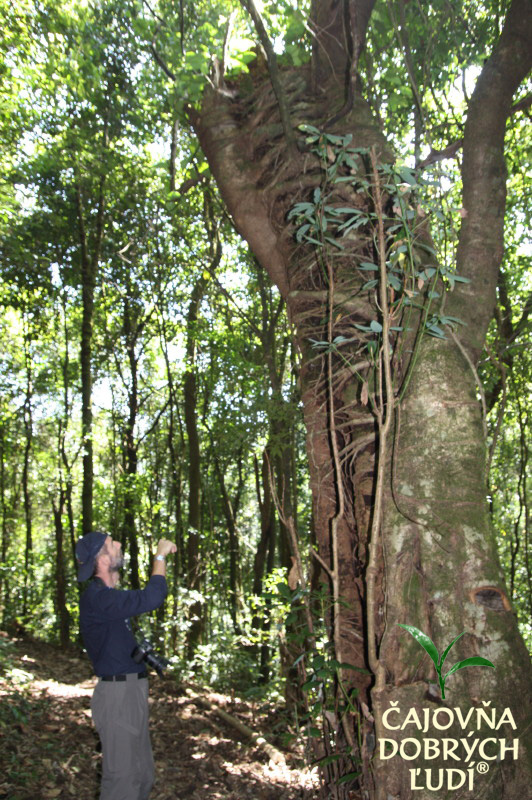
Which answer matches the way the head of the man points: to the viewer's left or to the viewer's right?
to the viewer's right

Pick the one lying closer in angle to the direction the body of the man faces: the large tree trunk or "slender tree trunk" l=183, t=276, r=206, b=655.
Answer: the large tree trunk

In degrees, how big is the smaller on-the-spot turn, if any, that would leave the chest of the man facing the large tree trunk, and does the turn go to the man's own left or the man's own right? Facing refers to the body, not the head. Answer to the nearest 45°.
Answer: approximately 45° to the man's own right

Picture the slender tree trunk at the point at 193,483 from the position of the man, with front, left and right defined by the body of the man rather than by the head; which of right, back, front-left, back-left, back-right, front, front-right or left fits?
left

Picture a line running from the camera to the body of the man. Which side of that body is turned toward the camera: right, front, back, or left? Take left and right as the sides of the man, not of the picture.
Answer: right

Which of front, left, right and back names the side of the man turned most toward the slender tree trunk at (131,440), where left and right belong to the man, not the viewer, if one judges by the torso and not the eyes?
left

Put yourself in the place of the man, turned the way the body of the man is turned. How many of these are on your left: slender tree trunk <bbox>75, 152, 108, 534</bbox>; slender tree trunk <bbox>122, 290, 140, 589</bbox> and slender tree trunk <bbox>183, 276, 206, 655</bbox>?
3

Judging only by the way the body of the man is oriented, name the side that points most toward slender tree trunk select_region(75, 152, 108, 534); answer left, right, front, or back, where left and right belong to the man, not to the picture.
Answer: left
